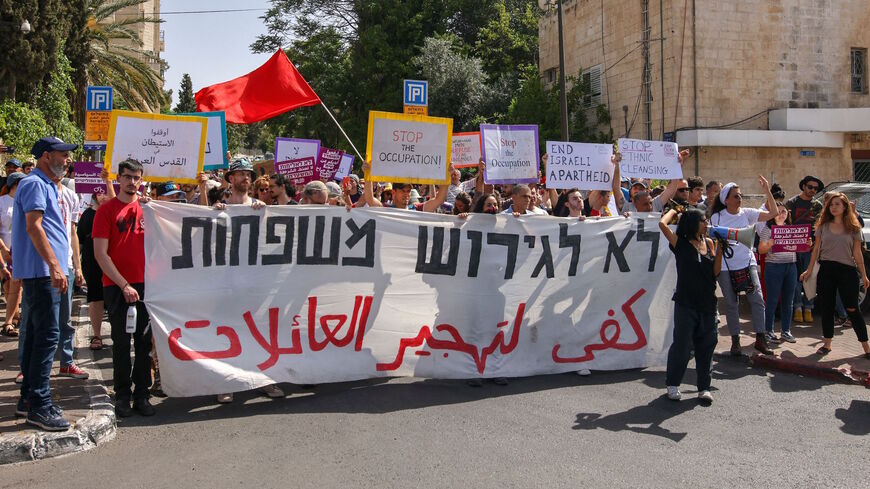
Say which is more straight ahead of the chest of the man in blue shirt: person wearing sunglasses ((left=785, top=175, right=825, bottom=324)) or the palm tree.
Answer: the person wearing sunglasses

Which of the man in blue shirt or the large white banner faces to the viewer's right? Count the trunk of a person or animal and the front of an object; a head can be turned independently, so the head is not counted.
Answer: the man in blue shirt

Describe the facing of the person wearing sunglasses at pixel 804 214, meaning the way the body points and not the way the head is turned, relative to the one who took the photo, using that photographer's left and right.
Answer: facing the viewer

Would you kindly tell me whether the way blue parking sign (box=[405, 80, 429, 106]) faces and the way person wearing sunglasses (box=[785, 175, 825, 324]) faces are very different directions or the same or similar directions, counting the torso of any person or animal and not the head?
same or similar directions

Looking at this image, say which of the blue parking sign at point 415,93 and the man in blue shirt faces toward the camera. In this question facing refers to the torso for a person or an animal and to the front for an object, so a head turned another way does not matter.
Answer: the blue parking sign

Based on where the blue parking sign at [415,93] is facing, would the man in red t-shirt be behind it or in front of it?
in front

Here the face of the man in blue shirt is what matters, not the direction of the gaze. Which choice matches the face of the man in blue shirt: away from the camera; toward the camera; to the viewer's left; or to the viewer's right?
to the viewer's right

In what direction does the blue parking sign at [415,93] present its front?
toward the camera

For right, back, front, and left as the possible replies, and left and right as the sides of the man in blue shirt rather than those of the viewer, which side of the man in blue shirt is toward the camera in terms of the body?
right

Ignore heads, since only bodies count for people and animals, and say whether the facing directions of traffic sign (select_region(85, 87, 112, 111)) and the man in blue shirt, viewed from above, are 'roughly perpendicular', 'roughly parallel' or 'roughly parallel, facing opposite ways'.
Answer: roughly perpendicular

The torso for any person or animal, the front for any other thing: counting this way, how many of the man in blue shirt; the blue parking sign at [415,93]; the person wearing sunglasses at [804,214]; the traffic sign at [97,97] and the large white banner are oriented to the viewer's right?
1
